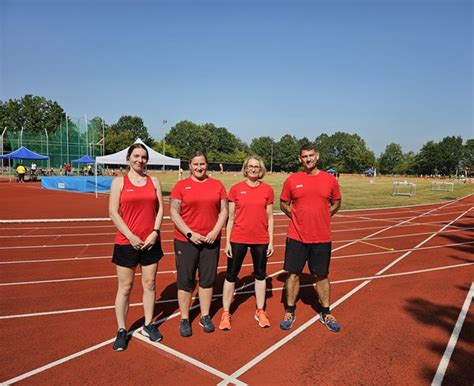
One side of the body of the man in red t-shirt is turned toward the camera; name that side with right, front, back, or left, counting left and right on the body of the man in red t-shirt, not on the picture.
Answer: front

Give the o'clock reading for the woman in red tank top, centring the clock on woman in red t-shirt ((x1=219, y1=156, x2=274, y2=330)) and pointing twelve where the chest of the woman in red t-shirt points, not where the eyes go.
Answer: The woman in red tank top is roughly at 2 o'clock from the woman in red t-shirt.

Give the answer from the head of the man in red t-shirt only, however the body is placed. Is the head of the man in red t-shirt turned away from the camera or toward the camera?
toward the camera

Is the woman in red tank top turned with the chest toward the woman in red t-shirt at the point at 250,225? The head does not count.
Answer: no

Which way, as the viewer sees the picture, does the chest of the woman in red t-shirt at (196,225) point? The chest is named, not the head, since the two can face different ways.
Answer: toward the camera

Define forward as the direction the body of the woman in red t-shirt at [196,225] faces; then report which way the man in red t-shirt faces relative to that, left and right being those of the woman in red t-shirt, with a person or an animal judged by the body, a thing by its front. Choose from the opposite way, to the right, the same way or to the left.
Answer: the same way

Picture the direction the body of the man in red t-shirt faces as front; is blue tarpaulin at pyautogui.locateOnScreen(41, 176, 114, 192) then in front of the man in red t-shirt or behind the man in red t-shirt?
behind

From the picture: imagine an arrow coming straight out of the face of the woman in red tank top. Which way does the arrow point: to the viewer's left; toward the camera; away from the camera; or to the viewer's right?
toward the camera

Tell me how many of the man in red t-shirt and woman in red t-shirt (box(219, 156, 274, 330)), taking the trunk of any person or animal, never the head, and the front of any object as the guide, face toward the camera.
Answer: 2

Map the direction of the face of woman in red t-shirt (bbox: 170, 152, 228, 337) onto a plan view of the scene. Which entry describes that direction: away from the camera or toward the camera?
toward the camera

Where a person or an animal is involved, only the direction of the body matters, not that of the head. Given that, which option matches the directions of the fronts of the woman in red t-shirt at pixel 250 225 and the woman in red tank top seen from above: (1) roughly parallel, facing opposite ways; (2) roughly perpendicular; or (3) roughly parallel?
roughly parallel

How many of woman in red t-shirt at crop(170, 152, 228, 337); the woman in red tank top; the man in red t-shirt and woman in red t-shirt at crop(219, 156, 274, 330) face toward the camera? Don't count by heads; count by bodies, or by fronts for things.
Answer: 4

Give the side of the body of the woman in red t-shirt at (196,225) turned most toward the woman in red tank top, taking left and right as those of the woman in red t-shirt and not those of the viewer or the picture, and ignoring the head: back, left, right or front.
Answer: right

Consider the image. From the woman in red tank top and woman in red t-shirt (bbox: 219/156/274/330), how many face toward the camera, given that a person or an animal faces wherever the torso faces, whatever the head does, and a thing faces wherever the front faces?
2

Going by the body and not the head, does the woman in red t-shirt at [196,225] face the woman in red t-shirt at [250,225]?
no

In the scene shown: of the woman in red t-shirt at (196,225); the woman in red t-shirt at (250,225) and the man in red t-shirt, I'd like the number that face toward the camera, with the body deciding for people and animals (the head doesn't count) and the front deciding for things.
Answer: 3

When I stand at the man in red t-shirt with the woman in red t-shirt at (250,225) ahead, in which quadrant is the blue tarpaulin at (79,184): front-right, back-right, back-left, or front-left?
front-right

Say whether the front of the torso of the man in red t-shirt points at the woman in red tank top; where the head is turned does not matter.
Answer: no
